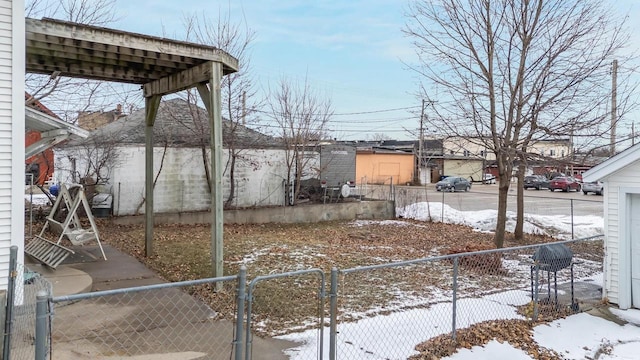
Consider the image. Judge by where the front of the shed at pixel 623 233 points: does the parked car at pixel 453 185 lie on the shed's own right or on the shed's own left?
on the shed's own right

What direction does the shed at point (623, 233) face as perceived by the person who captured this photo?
facing the viewer and to the left of the viewer

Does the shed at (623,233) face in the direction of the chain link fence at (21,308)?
yes

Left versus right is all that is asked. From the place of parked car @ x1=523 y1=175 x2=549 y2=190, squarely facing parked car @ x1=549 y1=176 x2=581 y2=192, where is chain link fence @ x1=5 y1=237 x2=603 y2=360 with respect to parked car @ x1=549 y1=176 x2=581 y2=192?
right

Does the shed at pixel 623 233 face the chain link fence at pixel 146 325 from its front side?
yes

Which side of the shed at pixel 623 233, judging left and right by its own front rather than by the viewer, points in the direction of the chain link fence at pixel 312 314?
front

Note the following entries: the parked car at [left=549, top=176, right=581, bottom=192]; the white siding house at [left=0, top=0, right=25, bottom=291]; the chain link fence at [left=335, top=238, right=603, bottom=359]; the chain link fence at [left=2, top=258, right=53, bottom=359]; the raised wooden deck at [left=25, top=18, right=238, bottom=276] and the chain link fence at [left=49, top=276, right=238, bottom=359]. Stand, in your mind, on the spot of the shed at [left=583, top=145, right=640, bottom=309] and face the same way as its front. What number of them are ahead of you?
5

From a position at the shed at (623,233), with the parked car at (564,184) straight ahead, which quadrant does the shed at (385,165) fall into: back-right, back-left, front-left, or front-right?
front-left

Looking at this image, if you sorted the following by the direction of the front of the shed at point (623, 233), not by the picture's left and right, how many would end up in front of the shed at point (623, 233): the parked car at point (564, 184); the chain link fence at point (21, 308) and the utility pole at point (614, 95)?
1

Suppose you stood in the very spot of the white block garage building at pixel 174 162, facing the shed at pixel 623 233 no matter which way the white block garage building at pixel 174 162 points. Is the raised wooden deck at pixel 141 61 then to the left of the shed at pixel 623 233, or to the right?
right

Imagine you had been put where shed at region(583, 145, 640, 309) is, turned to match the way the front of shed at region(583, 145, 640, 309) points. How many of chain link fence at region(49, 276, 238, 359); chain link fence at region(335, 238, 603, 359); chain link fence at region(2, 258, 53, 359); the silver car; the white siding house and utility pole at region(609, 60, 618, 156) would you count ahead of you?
4

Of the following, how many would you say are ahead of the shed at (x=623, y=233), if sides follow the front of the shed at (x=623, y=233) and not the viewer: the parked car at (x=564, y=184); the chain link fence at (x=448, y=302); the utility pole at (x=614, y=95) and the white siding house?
2

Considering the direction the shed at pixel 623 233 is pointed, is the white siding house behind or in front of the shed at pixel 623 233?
in front

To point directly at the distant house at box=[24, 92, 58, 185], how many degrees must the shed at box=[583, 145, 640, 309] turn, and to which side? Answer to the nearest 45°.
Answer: approximately 45° to its right

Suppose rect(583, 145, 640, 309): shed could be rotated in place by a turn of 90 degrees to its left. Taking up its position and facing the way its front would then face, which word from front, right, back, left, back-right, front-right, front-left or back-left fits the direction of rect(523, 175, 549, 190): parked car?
back-left

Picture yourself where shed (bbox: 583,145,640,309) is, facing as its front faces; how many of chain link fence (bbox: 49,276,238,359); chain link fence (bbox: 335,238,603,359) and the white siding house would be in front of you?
3

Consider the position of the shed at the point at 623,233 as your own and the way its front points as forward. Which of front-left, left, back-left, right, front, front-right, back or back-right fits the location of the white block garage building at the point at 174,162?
front-right
